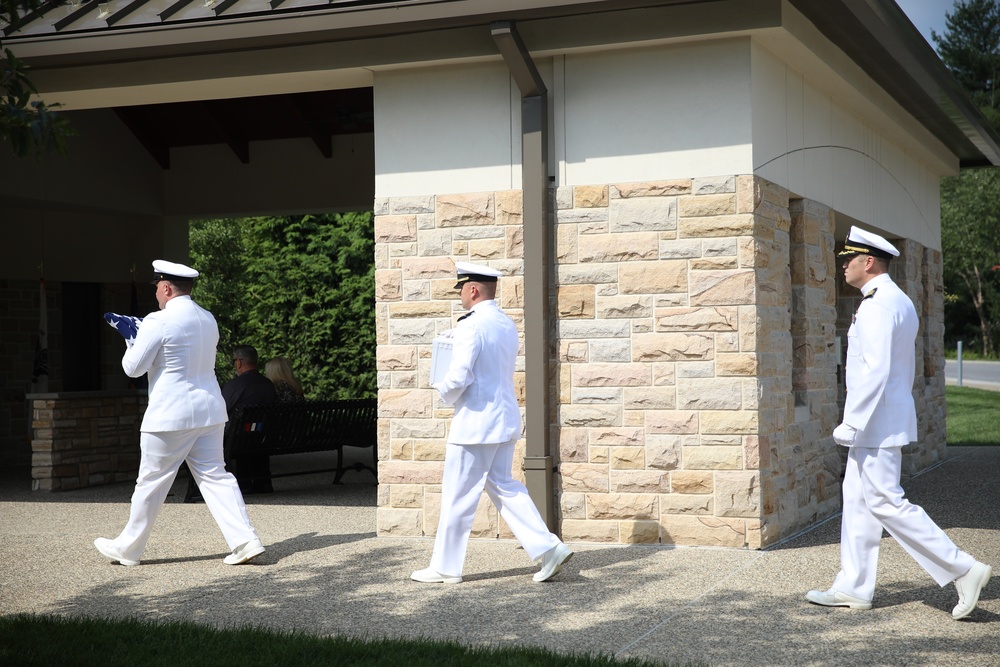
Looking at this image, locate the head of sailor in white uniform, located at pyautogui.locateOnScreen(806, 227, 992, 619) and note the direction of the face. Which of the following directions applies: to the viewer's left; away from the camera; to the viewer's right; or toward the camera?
to the viewer's left

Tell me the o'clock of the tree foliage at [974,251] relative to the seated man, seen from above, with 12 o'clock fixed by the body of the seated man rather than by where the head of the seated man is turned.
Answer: The tree foliage is roughly at 3 o'clock from the seated man.

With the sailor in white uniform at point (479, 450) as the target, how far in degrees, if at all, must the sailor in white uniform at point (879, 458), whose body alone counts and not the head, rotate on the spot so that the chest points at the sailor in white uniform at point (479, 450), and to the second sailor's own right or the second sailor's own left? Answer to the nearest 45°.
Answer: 0° — they already face them

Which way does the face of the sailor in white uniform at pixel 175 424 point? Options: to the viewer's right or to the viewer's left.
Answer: to the viewer's left

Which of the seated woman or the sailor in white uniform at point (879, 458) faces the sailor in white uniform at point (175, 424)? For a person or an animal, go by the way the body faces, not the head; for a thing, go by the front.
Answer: the sailor in white uniform at point (879, 458)

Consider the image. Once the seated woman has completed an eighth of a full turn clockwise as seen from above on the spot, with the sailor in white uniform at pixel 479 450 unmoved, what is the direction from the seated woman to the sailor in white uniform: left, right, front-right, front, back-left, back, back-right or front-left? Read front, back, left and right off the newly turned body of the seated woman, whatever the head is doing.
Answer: back

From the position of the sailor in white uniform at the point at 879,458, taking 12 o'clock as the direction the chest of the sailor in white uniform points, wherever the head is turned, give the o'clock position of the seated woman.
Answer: The seated woman is roughly at 1 o'clock from the sailor in white uniform.

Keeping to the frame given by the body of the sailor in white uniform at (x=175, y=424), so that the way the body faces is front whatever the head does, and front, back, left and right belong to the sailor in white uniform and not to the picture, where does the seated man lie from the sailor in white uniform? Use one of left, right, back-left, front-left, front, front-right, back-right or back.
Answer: front-right

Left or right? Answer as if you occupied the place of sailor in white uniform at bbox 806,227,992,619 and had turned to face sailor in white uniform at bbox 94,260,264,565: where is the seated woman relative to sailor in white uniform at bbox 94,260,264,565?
right

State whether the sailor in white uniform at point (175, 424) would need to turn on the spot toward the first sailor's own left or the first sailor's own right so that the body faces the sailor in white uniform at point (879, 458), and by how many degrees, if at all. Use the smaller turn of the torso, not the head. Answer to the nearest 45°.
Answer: approximately 180°

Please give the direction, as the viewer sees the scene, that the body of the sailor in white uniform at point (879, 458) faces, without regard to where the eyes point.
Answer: to the viewer's left

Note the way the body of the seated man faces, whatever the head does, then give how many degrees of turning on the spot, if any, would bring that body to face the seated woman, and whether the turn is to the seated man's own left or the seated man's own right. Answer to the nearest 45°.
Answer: approximately 90° to the seated man's own right

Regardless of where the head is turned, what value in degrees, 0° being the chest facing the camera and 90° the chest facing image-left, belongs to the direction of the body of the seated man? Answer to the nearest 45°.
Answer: approximately 135°

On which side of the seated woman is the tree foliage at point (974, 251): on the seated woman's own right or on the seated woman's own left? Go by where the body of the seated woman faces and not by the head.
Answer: on the seated woman's own right
